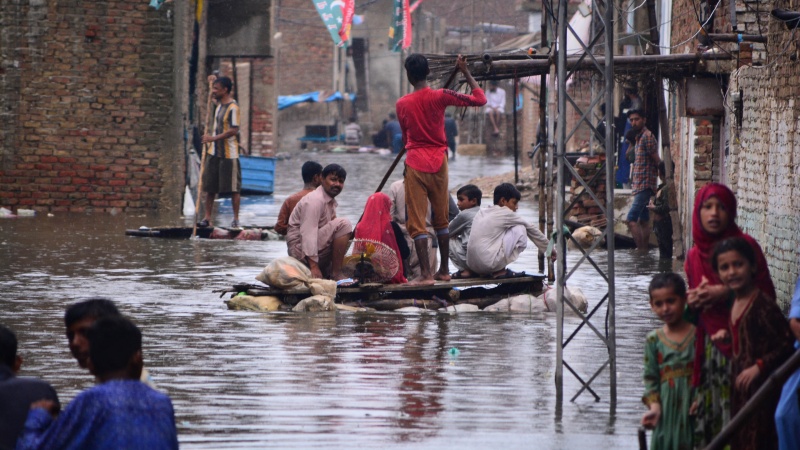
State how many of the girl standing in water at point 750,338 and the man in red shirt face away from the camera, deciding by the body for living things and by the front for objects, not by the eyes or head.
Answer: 1

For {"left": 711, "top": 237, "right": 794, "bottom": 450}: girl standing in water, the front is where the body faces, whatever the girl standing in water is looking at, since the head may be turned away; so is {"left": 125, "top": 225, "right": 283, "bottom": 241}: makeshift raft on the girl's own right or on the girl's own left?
on the girl's own right

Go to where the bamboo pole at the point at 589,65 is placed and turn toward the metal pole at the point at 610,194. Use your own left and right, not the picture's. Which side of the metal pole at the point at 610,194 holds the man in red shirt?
right

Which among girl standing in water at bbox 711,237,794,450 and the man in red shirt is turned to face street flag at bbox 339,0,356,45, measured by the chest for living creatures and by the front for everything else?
the man in red shirt

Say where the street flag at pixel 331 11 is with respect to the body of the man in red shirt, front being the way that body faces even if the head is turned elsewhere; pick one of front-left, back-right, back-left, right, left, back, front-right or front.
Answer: front

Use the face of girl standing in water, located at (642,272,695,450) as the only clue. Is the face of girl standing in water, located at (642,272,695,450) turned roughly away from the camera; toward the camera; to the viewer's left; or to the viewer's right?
toward the camera

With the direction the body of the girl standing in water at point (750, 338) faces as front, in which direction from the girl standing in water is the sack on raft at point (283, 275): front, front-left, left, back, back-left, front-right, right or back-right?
right

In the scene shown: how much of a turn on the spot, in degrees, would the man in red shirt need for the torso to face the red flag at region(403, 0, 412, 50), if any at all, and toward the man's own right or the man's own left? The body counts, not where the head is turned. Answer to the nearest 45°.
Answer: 0° — they already face it

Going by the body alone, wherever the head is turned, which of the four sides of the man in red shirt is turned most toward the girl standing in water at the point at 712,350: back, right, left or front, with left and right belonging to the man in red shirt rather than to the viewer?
back

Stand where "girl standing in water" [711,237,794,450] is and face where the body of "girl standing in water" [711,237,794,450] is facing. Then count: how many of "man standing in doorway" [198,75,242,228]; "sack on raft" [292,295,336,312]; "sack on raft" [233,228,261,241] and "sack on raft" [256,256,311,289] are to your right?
4

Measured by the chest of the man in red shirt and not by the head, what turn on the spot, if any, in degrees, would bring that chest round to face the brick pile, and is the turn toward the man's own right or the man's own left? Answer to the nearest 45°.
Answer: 0° — they already face it

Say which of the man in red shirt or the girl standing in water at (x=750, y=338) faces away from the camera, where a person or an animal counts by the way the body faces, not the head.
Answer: the man in red shirt

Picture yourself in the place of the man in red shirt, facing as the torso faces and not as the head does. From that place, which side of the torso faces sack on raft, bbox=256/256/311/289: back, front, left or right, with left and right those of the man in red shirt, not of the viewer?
left

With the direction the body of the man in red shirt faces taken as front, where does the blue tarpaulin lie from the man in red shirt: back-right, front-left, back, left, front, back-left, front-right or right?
front

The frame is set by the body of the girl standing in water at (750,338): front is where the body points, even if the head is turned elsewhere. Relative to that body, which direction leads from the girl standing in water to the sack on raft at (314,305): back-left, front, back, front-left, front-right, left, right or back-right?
right

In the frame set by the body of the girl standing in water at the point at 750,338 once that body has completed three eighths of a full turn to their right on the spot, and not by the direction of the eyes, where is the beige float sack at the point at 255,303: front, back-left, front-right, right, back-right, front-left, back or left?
front-left

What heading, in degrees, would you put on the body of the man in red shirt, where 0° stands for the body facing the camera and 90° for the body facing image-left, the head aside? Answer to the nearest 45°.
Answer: approximately 180°

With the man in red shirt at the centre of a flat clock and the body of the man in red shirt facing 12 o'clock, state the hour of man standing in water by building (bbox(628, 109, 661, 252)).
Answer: The man standing in water by building is roughly at 1 o'clock from the man in red shirt.
